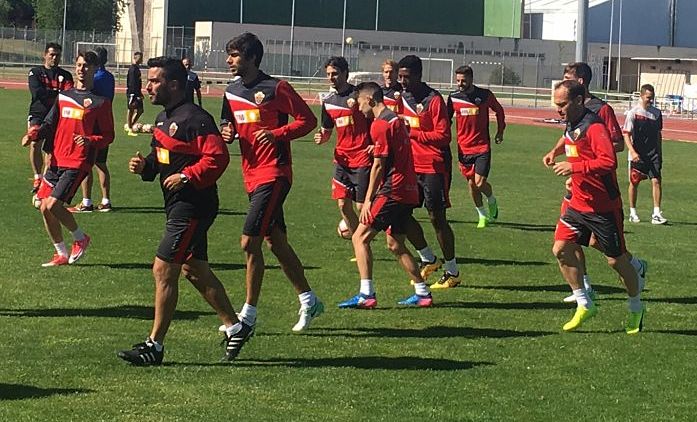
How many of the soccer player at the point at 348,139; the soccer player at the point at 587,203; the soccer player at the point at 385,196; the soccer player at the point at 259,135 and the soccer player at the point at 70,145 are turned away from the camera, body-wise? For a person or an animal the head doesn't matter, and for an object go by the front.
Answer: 0

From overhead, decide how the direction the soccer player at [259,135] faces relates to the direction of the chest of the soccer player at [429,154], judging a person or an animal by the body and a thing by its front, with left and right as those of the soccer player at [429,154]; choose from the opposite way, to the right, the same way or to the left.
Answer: the same way

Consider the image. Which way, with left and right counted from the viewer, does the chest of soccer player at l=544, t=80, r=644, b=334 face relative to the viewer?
facing the viewer and to the left of the viewer

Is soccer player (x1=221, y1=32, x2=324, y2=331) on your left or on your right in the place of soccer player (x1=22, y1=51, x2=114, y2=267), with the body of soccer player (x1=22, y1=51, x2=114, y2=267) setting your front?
on your left

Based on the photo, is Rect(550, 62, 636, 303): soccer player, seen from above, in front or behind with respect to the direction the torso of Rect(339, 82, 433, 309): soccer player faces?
behind

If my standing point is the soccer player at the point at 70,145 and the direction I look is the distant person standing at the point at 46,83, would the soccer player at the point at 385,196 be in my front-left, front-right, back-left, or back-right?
back-right

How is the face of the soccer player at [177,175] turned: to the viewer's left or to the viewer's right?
to the viewer's left

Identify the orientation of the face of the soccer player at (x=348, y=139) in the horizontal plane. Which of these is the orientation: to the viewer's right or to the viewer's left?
to the viewer's left

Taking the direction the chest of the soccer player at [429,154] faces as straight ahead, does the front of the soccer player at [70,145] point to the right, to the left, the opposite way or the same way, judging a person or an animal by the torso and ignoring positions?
the same way

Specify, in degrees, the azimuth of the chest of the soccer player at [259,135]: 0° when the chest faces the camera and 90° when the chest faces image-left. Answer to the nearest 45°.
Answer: approximately 45°
